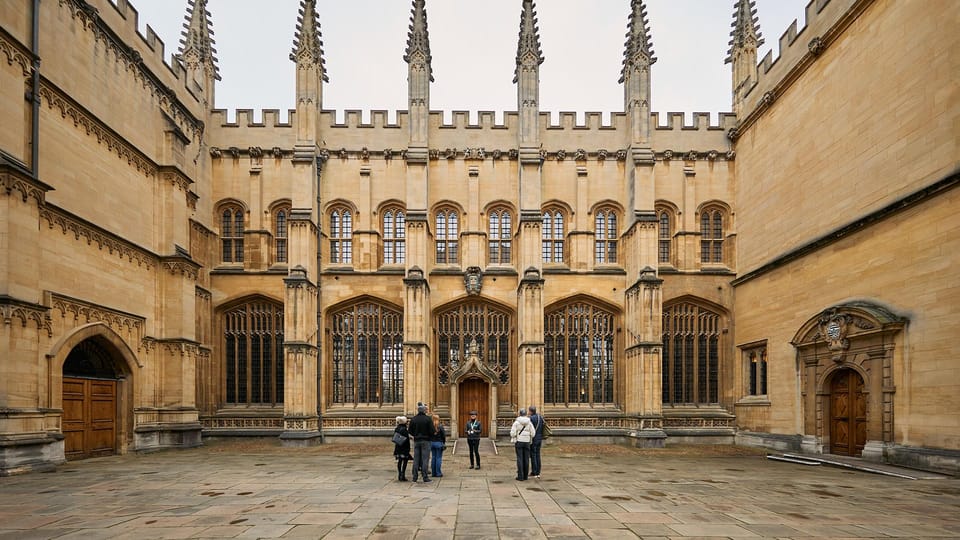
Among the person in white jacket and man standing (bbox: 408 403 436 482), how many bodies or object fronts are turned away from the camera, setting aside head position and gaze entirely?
2

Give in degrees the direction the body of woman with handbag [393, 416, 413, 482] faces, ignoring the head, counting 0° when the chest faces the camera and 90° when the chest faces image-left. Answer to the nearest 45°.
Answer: approximately 225°

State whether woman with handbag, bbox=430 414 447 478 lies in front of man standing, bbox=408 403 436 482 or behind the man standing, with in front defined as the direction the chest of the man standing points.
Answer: in front

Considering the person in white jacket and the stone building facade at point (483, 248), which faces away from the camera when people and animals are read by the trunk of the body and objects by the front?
the person in white jacket

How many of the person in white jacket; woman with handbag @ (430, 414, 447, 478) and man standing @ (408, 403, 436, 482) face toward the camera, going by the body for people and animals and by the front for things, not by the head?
0

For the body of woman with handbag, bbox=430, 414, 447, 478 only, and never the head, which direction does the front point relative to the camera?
away from the camera

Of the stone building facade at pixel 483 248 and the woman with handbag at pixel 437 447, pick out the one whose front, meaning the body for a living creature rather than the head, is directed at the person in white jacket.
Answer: the stone building facade

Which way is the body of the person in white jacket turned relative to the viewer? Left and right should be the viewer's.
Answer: facing away from the viewer

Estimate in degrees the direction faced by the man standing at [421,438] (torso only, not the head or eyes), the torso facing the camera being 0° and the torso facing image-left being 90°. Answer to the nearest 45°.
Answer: approximately 180°

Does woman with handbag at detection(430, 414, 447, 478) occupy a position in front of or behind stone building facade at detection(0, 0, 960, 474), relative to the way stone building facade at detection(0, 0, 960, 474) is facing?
in front

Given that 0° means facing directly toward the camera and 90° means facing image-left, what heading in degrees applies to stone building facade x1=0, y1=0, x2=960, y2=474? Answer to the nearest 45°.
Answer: approximately 0°

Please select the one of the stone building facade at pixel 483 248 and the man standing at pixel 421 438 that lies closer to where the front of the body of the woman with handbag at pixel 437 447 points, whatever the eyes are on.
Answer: the stone building facade

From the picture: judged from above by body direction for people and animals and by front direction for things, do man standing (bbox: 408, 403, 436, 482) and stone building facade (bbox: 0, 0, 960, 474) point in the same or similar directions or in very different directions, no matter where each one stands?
very different directions

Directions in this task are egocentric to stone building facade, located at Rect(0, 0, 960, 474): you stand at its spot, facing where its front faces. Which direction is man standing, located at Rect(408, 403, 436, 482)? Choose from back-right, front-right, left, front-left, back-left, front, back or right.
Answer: front
